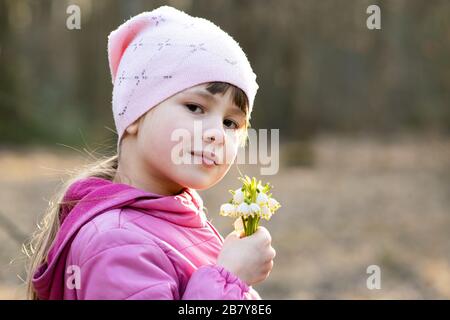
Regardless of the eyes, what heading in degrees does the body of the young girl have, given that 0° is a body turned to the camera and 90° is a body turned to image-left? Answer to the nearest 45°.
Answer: approximately 315°
